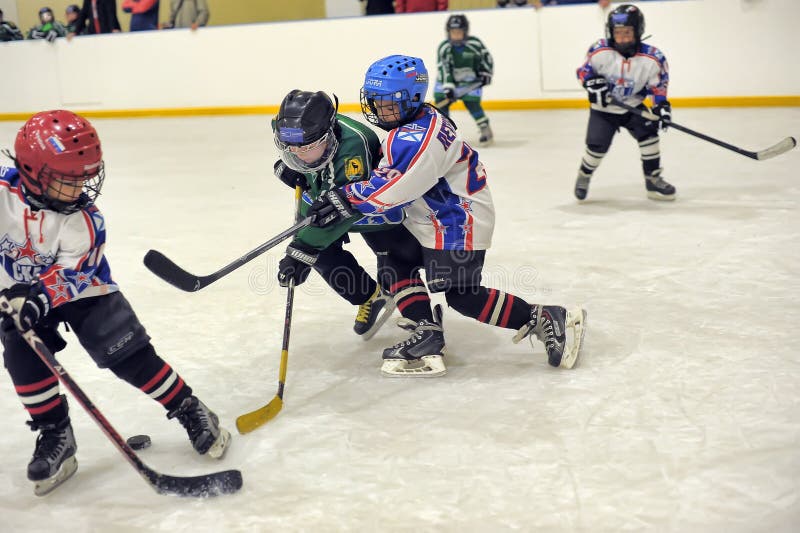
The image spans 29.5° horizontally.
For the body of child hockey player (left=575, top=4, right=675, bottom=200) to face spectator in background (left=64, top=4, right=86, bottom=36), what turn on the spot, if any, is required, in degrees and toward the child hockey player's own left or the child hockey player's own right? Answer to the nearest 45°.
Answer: approximately 135° to the child hockey player's own right

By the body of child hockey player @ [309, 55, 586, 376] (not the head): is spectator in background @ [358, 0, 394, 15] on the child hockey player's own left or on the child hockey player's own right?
on the child hockey player's own right

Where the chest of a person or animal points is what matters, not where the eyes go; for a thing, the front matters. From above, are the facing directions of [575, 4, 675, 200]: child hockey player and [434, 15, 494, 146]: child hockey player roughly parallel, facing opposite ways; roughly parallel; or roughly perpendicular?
roughly parallel

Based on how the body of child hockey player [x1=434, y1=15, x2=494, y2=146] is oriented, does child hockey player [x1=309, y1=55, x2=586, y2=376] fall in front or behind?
in front

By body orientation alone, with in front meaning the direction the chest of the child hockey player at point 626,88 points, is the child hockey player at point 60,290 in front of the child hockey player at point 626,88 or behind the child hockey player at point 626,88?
in front

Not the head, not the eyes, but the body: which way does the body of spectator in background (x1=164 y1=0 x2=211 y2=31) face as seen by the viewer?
toward the camera

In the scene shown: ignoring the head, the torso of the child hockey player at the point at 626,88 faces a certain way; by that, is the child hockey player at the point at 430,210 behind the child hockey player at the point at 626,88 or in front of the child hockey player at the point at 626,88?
in front

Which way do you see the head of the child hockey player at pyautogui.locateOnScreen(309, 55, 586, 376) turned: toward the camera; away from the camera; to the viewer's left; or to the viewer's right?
to the viewer's left

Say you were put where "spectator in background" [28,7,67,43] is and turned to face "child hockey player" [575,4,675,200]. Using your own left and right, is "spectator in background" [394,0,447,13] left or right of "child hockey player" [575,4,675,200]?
left

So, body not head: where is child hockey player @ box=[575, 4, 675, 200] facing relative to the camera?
toward the camera

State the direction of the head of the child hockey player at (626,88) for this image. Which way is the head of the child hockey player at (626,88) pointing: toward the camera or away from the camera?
toward the camera
